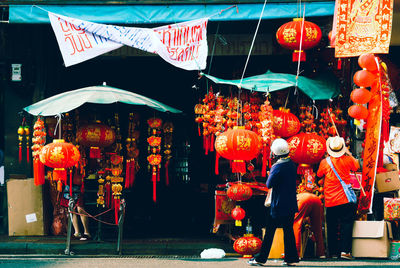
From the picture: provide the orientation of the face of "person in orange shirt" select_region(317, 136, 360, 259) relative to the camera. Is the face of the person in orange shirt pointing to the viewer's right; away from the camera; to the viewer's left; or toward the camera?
away from the camera

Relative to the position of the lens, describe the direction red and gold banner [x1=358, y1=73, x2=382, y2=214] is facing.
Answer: facing the viewer

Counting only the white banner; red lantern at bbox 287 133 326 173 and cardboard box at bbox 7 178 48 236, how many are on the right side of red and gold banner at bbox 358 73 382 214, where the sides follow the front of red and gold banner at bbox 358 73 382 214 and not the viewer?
3

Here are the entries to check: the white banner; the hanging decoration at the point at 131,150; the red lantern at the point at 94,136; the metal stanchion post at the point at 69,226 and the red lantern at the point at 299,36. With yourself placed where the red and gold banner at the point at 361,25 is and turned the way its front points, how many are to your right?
5

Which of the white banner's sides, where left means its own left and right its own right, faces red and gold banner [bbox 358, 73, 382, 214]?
left

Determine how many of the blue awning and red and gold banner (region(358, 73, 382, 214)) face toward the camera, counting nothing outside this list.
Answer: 2

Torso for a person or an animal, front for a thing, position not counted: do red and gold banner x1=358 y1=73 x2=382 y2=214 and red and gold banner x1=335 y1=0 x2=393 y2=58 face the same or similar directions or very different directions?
same or similar directions

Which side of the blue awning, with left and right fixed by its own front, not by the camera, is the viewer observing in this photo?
front

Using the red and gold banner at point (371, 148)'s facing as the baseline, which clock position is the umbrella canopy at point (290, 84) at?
The umbrella canopy is roughly at 3 o'clock from the red and gold banner.

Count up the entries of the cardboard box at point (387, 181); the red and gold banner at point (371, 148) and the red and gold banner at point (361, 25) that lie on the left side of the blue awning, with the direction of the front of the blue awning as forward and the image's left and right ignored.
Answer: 3

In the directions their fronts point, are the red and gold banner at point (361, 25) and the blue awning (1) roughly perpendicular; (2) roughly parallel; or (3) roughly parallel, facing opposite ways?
roughly parallel

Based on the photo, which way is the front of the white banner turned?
toward the camera
